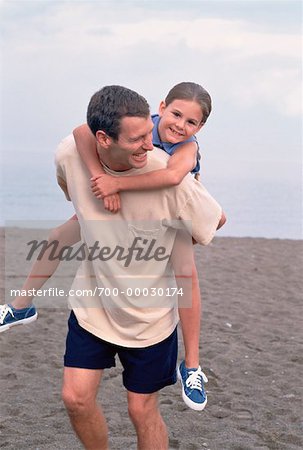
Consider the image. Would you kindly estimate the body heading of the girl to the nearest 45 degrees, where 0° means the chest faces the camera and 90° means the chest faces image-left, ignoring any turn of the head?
approximately 0°

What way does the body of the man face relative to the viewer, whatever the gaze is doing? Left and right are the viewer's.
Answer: facing the viewer

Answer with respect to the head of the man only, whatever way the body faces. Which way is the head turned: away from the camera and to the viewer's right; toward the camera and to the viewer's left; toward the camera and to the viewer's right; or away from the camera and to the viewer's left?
toward the camera and to the viewer's right
